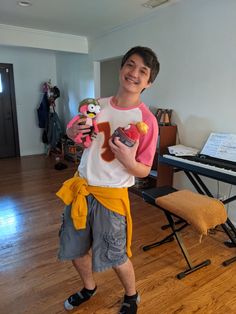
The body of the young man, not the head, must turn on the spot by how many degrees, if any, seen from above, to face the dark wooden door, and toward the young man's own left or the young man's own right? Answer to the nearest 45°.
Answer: approximately 90° to the young man's own right

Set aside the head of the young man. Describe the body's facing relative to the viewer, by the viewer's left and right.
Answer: facing the viewer and to the left of the viewer

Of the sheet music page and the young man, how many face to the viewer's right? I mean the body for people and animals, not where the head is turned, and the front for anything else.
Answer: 0

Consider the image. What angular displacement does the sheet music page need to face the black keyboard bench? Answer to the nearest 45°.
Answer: approximately 45° to its left

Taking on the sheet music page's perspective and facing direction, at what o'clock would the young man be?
The young man is roughly at 11 o'clock from the sheet music page.
